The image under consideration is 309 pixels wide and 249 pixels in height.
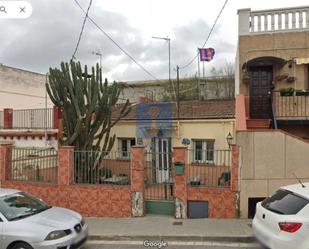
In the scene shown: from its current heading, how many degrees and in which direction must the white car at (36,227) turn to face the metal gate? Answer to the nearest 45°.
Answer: approximately 90° to its left

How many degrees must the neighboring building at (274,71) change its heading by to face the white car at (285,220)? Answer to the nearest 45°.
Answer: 0° — it already faces it

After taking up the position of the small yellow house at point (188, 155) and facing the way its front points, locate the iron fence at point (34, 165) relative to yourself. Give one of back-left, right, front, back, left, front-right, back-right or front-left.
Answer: right

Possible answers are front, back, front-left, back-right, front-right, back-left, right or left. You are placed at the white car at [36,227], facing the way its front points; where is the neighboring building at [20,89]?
back-left

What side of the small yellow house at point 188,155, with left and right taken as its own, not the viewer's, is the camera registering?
front

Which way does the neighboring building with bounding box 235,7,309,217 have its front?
toward the camera

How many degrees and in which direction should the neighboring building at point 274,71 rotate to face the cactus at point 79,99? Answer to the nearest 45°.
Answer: approximately 45° to its right

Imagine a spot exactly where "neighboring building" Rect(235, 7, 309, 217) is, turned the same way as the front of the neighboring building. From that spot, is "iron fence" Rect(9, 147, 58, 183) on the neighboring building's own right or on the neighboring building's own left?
on the neighboring building's own right

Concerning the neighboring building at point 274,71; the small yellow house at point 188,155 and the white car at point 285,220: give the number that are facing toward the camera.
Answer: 2

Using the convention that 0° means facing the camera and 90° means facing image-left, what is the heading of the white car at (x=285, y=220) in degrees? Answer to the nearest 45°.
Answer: approximately 225°

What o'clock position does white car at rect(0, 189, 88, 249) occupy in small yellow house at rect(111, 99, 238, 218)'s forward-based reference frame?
The white car is roughly at 1 o'clock from the small yellow house.

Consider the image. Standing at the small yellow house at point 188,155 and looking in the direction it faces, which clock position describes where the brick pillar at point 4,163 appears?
The brick pillar is roughly at 3 o'clock from the small yellow house.

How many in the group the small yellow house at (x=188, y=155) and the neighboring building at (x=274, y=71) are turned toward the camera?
2

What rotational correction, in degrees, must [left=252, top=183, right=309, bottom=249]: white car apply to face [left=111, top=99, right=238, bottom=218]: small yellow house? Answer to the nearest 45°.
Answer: approximately 90° to its left
